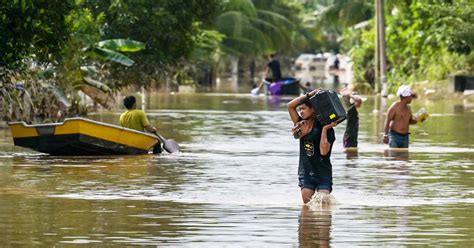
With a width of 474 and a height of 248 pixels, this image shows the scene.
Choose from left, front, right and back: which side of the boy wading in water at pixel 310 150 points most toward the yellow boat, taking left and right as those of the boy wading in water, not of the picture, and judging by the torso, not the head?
right

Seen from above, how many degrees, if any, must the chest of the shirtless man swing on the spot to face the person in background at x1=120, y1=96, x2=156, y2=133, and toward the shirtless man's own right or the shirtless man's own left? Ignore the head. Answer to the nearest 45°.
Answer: approximately 135° to the shirtless man's own right

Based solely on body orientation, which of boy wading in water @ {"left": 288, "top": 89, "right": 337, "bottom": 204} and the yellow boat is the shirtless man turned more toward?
the boy wading in water

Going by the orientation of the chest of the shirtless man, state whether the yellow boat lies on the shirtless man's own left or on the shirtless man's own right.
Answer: on the shirtless man's own right

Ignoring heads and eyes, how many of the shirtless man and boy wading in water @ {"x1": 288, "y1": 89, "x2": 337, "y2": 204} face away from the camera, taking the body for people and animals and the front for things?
0
